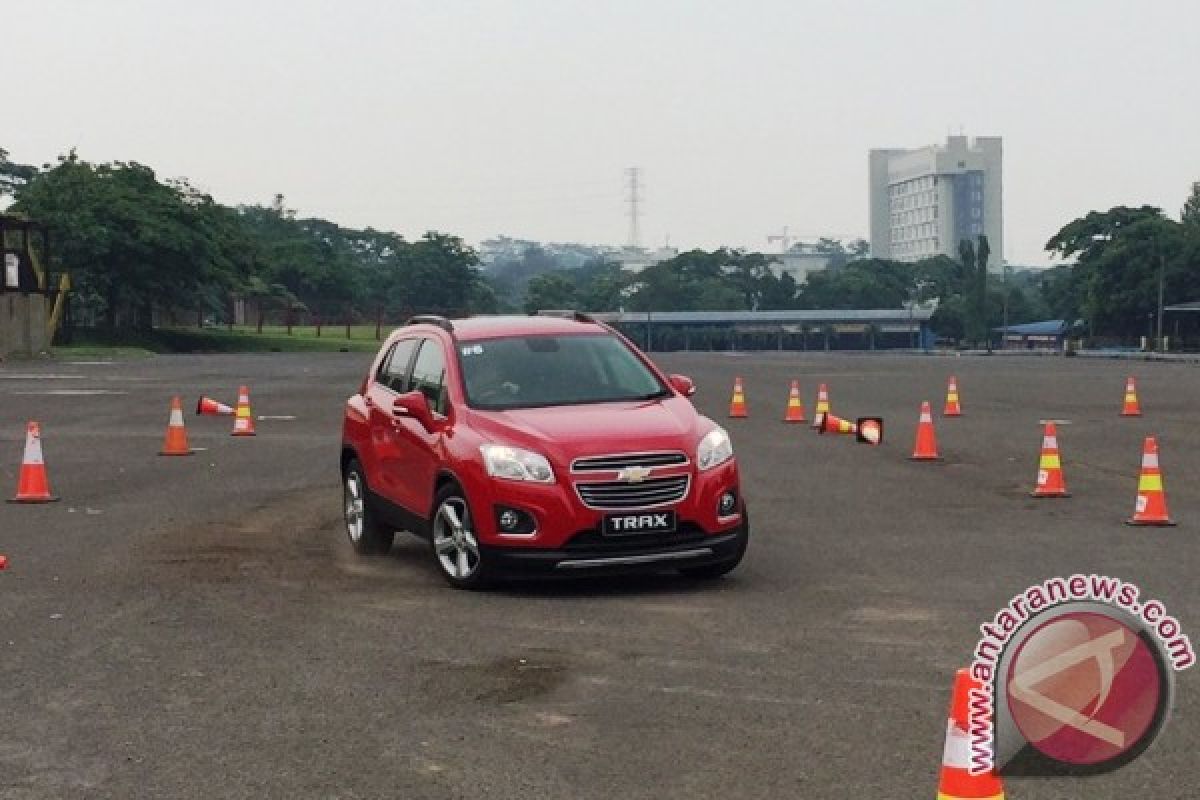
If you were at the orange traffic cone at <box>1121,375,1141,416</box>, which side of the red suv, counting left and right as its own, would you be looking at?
left

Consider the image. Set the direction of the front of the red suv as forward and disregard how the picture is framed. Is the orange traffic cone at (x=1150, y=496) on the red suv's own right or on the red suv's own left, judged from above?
on the red suv's own left

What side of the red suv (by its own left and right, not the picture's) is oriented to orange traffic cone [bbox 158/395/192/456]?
back

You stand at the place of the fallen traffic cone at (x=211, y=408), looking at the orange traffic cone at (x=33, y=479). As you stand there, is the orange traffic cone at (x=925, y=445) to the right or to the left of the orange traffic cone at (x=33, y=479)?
left

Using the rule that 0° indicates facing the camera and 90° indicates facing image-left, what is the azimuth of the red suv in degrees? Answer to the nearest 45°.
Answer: approximately 315°

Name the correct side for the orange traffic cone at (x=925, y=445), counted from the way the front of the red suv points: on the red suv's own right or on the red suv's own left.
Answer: on the red suv's own left

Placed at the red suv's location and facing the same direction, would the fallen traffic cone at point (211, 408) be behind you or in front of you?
behind

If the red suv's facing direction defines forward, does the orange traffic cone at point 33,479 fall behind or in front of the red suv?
behind

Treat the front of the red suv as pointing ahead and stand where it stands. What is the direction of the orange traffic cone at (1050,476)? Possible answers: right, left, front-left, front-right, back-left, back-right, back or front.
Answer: left
